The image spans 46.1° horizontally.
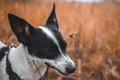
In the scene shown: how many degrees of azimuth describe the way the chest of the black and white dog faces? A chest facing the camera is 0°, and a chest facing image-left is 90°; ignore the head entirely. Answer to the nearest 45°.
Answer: approximately 315°
